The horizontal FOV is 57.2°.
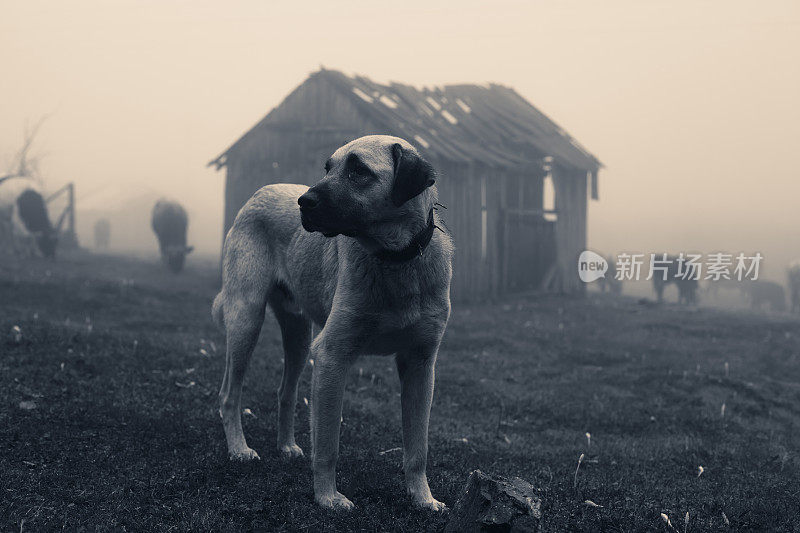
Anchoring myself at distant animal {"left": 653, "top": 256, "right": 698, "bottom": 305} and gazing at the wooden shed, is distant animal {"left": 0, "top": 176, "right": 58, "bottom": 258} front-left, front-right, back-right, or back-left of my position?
front-right

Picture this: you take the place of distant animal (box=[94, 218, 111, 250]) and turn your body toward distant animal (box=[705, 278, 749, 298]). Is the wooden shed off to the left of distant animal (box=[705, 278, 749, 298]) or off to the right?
right

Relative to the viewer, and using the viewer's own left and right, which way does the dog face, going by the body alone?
facing the viewer and to the right of the viewer

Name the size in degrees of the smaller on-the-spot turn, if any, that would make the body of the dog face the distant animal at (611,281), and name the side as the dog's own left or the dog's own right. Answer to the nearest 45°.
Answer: approximately 90° to the dog's own left

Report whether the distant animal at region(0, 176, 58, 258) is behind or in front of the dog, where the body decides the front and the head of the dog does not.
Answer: behind

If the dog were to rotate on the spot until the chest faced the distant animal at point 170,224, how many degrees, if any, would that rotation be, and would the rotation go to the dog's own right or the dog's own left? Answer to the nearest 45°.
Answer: approximately 135° to the dog's own left

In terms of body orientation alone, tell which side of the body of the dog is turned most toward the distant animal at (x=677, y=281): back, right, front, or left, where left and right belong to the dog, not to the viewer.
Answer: left

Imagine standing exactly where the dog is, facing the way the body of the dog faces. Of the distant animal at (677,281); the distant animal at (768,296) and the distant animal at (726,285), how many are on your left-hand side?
3

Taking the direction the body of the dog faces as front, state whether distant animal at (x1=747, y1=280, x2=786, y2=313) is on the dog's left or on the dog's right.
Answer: on the dog's left

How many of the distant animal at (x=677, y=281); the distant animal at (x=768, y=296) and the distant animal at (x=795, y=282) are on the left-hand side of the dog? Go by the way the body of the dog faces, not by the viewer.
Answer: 3

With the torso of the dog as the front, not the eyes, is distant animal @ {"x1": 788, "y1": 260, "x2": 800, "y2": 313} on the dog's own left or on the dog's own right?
on the dog's own left

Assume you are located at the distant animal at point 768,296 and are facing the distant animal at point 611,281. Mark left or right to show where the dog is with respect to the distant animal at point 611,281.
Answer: left
